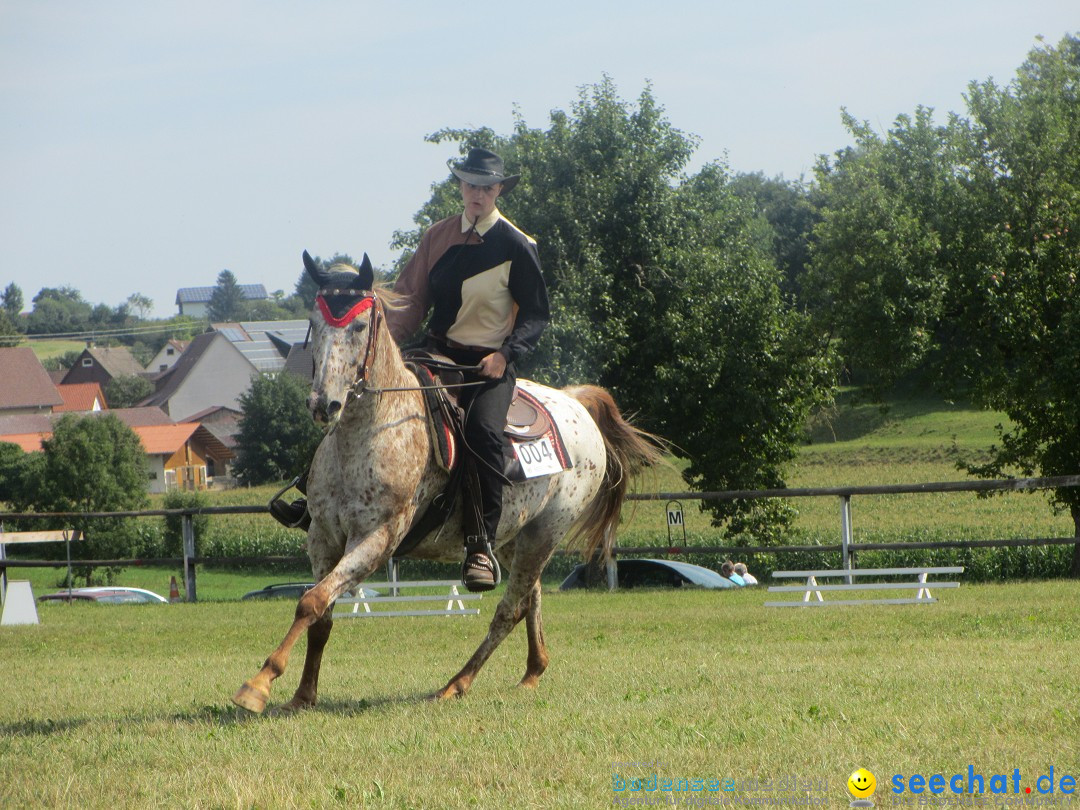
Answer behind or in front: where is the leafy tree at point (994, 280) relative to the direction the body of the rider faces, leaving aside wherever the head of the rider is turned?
behind

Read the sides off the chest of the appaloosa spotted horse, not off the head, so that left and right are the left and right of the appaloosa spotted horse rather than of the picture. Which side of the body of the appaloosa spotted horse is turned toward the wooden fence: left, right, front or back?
back

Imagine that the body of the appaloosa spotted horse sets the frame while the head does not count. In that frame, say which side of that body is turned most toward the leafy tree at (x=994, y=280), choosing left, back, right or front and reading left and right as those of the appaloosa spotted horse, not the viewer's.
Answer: back

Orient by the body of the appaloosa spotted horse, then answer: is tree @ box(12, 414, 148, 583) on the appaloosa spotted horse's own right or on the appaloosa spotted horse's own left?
on the appaloosa spotted horse's own right

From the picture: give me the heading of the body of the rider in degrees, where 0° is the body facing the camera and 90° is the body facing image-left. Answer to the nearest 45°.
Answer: approximately 45°

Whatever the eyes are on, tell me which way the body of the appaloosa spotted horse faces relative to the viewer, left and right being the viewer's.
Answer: facing the viewer and to the left of the viewer

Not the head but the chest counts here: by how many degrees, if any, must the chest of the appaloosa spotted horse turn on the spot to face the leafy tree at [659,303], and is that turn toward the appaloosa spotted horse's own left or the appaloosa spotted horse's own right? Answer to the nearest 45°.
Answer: approximately 135° to the appaloosa spotted horse's own right
